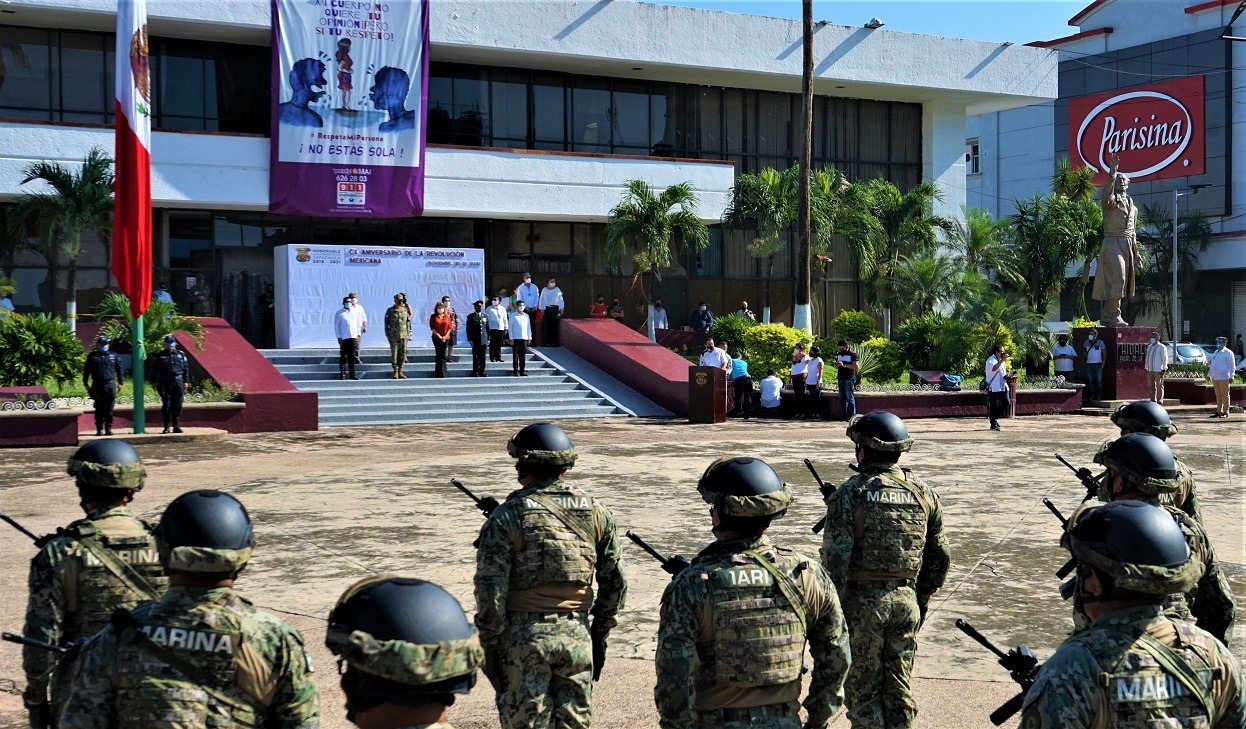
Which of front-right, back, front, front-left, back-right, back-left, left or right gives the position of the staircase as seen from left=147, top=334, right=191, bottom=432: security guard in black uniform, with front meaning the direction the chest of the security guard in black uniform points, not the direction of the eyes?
back-left

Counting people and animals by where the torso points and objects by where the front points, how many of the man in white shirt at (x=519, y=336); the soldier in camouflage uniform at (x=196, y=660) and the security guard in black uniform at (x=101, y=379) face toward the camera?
2

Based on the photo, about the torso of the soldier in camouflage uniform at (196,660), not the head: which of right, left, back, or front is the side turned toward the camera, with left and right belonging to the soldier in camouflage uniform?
back

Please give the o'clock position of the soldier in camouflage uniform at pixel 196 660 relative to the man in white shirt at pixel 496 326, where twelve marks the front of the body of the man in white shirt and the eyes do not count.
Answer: The soldier in camouflage uniform is roughly at 12 o'clock from the man in white shirt.

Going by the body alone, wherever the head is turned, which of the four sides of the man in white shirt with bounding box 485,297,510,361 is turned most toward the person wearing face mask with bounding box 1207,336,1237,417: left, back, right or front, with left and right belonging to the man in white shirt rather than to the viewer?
left

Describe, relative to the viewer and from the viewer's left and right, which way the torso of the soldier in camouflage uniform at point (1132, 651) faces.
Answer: facing away from the viewer and to the left of the viewer

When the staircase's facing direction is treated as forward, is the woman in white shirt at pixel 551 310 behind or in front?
behind

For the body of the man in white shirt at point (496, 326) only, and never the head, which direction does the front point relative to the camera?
toward the camera

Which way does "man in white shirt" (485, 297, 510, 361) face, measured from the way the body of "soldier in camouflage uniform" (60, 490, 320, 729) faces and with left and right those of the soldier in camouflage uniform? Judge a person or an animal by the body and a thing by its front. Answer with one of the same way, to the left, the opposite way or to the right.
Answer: the opposite way

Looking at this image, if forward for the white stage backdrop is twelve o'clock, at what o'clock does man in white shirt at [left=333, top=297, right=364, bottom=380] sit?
The man in white shirt is roughly at 12 o'clock from the white stage backdrop.

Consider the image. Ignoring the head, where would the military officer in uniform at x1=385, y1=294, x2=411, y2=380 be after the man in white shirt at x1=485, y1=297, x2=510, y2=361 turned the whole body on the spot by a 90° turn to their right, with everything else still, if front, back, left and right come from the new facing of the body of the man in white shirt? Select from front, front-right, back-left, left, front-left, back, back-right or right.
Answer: front-left

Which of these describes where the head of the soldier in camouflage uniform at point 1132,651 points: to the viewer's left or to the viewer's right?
to the viewer's left

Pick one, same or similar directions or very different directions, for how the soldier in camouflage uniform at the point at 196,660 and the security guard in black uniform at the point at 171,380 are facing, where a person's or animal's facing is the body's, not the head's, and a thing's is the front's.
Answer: very different directions

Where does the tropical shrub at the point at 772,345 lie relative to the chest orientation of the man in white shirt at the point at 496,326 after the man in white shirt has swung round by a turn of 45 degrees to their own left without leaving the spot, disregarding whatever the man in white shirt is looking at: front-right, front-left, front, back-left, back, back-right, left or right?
front-left
